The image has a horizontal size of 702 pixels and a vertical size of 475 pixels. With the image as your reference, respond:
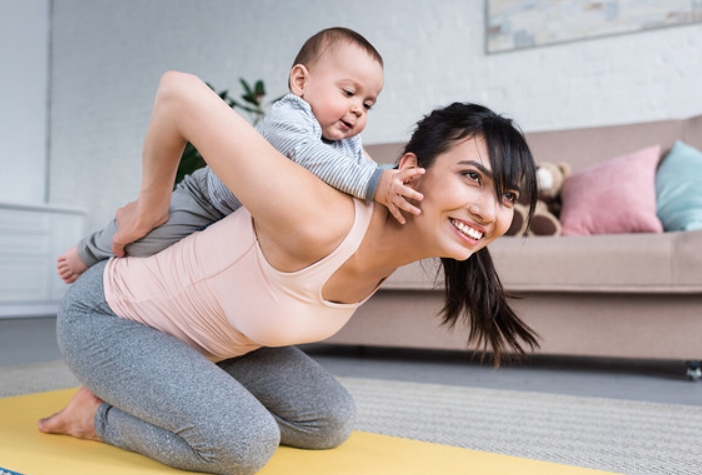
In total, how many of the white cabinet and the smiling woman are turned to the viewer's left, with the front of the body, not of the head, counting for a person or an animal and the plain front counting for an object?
0

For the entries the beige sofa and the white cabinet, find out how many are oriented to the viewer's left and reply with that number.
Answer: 0

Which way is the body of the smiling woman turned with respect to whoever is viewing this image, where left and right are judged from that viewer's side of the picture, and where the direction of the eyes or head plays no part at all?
facing the viewer and to the right of the viewer

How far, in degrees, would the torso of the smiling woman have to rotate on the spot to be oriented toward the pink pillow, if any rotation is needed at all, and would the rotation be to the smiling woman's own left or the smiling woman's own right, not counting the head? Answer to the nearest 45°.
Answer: approximately 90° to the smiling woman's own left

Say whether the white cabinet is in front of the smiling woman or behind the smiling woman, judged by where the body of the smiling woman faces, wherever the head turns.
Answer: behind

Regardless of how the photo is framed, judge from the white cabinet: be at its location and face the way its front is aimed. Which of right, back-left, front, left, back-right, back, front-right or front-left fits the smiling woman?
front-right

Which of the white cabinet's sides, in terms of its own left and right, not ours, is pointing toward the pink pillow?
front

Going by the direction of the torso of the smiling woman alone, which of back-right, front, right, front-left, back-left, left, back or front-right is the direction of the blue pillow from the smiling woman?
left

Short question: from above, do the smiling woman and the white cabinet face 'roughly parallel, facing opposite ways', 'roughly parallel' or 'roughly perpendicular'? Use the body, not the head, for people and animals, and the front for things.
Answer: roughly parallel

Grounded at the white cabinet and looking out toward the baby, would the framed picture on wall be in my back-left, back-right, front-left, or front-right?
front-left

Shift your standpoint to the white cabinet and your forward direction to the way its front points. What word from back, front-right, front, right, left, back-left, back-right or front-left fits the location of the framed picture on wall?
front

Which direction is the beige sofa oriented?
toward the camera
